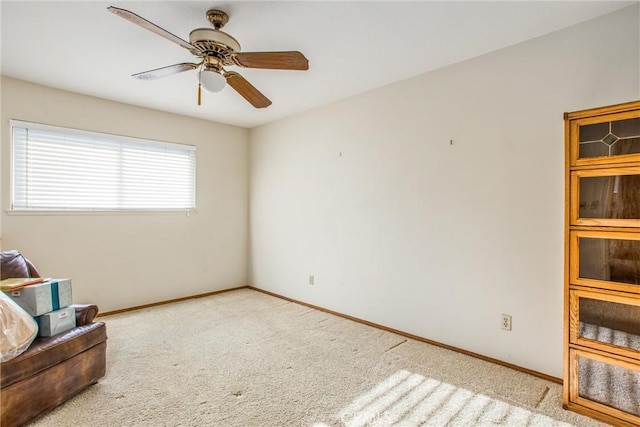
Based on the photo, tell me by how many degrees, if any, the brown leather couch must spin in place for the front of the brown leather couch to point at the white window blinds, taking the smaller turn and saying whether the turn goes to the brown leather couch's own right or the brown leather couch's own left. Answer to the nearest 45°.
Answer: approximately 135° to the brown leather couch's own left

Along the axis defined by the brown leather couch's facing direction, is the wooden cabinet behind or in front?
in front

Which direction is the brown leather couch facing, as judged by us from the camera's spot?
facing the viewer and to the right of the viewer

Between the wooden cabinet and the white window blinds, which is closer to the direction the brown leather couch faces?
the wooden cabinet
